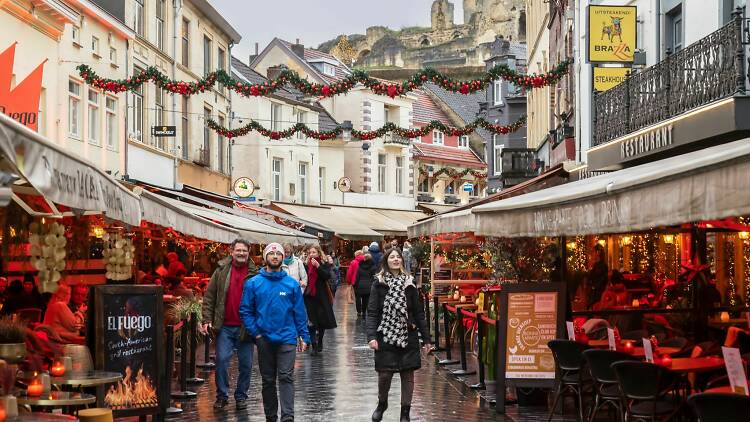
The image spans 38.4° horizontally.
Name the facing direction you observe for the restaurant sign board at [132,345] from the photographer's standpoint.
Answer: facing the viewer

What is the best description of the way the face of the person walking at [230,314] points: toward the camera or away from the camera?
toward the camera

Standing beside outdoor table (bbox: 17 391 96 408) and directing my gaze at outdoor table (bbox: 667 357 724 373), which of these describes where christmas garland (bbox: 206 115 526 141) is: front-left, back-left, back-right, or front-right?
front-left

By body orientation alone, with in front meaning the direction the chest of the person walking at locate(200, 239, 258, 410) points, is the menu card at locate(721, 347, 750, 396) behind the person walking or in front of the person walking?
in front

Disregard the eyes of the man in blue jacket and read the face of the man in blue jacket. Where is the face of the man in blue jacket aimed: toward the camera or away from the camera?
toward the camera

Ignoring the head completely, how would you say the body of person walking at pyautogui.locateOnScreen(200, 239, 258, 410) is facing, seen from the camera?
toward the camera

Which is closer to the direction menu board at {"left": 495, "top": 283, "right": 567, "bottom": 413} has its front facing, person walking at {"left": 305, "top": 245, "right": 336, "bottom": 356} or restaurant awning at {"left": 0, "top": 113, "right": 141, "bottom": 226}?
the restaurant awning

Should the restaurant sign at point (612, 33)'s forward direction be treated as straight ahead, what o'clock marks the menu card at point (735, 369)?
The menu card is roughly at 12 o'clock from the restaurant sign.

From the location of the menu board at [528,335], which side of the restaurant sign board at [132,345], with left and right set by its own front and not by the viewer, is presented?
left

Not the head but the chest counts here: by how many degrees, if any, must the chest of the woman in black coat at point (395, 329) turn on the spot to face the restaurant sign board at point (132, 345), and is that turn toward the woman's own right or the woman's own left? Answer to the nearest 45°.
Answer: approximately 45° to the woman's own right

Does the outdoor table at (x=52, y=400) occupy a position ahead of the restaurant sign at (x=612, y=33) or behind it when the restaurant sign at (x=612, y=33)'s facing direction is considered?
ahead

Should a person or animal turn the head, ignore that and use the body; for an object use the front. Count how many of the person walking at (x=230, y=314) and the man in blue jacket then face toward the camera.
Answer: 2

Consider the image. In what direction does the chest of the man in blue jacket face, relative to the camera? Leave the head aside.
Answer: toward the camera
